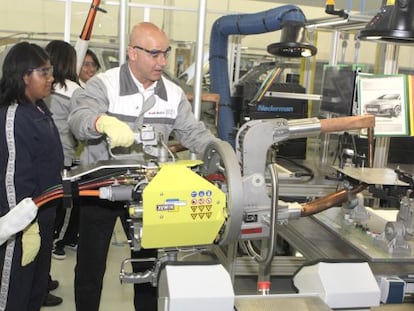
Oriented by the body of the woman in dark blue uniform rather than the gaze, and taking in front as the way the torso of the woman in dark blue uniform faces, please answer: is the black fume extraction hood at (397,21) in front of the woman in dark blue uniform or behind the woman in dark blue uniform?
in front

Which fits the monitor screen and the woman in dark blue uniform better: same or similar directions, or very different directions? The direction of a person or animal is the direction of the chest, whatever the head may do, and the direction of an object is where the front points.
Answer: very different directions

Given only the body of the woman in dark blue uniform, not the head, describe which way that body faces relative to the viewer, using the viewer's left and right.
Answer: facing to the right of the viewer

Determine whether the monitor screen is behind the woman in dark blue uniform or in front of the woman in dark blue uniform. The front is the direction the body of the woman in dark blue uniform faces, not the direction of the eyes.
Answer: in front

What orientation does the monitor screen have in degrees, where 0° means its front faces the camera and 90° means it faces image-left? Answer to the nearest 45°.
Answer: approximately 45°

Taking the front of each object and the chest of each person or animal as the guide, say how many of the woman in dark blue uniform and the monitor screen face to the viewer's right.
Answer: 1

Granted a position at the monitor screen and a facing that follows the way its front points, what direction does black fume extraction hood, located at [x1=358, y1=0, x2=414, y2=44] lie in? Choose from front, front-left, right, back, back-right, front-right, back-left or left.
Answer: front-left

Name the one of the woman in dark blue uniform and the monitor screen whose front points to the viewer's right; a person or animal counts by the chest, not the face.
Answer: the woman in dark blue uniform

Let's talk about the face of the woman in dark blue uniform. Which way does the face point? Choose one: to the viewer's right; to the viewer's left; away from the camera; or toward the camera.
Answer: to the viewer's right

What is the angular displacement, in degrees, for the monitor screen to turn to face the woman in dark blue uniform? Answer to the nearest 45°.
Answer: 0° — it already faces them
